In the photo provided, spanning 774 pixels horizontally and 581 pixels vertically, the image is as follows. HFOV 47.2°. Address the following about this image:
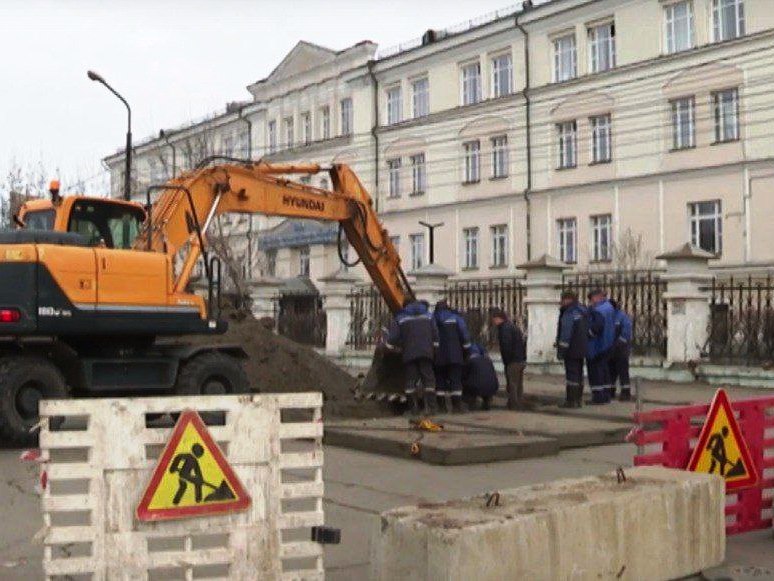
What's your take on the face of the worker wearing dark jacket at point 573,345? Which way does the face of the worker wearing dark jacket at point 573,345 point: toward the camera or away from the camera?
toward the camera

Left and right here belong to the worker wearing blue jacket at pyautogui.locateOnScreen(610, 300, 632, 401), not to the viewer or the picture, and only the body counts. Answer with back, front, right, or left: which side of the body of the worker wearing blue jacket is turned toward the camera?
left

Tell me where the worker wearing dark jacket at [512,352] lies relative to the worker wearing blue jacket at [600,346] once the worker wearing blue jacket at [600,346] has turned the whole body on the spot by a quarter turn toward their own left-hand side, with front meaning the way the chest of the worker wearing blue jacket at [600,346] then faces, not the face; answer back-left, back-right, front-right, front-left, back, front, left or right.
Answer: front-right

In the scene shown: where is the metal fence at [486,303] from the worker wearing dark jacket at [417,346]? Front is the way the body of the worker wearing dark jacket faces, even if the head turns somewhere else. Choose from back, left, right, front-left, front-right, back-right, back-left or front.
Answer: front

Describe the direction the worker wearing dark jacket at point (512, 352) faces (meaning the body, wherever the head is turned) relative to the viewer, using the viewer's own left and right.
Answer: facing to the left of the viewer

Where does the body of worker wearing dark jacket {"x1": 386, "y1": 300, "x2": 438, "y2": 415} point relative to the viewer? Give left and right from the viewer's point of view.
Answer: facing away from the viewer

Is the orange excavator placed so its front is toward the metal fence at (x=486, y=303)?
yes

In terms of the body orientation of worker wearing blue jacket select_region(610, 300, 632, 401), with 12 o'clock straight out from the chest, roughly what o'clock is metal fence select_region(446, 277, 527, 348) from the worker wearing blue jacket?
The metal fence is roughly at 2 o'clock from the worker wearing blue jacket.

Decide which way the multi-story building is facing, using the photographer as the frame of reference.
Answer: facing the viewer and to the left of the viewer

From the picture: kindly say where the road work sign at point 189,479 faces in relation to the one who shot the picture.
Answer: facing the viewer

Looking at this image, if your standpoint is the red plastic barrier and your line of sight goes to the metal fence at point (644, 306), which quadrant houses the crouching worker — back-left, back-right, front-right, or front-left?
front-left

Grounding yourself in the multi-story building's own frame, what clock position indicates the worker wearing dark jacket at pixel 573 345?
The worker wearing dark jacket is roughly at 11 o'clock from the multi-story building.

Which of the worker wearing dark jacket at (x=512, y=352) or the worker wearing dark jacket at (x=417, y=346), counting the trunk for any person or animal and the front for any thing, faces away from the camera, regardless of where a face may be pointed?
the worker wearing dark jacket at (x=417, y=346)

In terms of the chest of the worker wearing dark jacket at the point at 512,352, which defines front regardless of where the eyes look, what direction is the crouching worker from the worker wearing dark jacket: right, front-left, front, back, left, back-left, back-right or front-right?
front-left

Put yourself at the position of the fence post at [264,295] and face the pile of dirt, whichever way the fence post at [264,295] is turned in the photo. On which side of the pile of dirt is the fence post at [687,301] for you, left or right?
left

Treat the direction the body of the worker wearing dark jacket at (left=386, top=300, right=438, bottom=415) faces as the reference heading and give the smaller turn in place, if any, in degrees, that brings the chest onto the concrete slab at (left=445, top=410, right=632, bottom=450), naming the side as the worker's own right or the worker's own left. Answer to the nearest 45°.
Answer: approximately 135° to the worker's own right

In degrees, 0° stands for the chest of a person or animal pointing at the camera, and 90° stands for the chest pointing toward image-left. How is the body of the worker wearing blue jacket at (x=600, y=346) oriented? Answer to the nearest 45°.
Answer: approximately 90°

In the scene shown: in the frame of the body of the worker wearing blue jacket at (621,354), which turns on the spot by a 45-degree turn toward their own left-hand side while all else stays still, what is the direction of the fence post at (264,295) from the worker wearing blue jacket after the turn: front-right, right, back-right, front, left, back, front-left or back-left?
right
